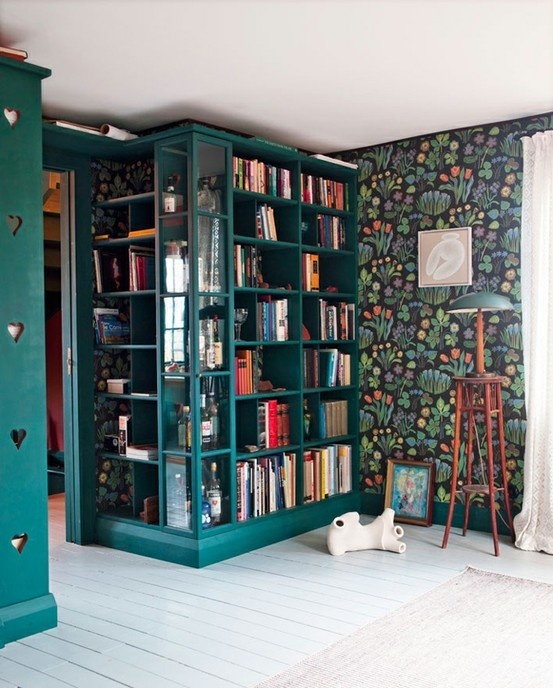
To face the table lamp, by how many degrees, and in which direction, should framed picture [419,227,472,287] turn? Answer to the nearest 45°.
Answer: approximately 45° to its left

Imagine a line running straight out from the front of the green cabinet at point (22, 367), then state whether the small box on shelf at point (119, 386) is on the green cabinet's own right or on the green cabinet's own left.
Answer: on the green cabinet's own left

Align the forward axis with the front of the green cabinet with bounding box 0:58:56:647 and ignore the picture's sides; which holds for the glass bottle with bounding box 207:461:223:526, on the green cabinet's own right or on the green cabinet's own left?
on the green cabinet's own left

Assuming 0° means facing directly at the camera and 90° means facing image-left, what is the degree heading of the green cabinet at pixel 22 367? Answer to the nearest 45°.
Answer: approximately 315°

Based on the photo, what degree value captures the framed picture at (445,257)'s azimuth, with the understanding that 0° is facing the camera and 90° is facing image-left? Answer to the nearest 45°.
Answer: approximately 45°

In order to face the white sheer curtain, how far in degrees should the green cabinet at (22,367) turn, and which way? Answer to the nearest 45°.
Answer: approximately 45° to its left

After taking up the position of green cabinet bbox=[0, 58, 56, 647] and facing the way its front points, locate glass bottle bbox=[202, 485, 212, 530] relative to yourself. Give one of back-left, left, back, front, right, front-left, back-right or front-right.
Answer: left
